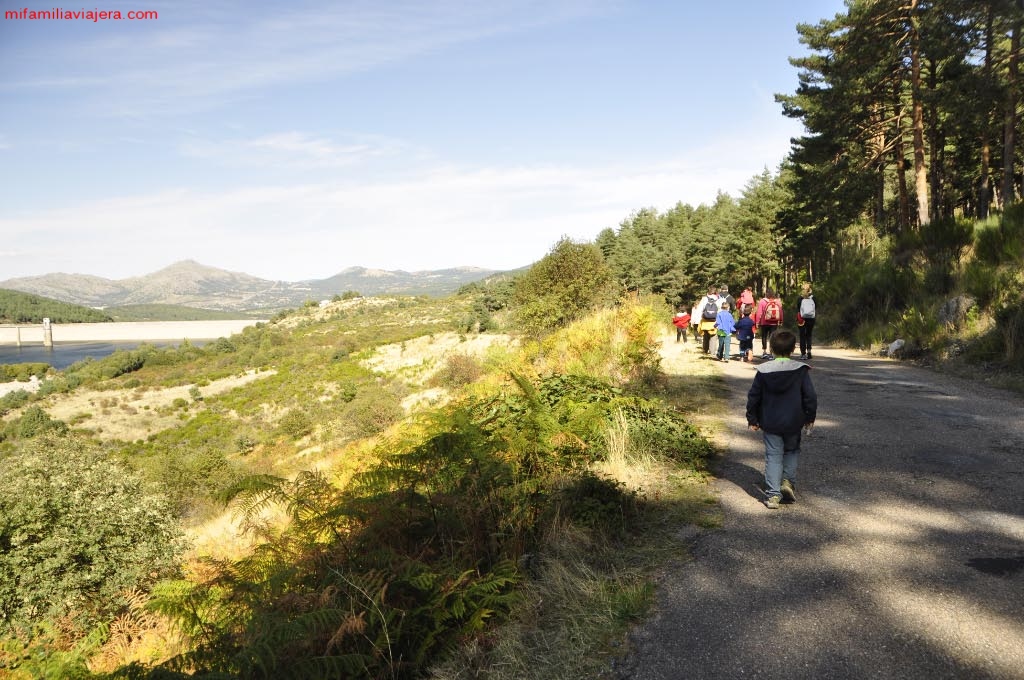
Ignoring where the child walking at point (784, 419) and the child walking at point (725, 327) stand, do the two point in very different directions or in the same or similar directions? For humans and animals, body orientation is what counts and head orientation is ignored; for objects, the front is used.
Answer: same or similar directions

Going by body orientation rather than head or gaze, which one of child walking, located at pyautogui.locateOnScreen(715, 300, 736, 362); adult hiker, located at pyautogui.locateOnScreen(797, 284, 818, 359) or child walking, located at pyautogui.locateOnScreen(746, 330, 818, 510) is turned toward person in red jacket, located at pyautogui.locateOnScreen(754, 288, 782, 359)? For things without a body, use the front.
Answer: child walking, located at pyautogui.locateOnScreen(746, 330, 818, 510)

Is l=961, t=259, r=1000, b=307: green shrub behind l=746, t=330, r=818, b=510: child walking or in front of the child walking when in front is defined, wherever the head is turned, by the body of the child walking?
in front

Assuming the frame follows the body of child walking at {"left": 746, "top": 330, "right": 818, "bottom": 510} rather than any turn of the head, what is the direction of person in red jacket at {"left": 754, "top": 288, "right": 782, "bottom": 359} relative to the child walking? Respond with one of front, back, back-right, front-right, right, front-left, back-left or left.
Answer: front

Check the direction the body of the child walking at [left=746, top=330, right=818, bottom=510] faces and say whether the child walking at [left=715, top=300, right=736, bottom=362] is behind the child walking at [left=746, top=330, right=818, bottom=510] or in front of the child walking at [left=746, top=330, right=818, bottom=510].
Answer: in front

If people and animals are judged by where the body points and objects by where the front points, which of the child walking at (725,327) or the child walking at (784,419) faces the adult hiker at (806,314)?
the child walking at (784,419)

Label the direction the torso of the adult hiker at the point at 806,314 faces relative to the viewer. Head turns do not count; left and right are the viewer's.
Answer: facing away from the viewer

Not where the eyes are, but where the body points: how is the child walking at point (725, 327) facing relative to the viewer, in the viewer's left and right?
facing away from the viewer

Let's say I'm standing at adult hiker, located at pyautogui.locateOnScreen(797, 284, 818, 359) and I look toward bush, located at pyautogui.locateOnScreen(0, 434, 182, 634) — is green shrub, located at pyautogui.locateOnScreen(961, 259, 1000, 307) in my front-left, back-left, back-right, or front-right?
back-left

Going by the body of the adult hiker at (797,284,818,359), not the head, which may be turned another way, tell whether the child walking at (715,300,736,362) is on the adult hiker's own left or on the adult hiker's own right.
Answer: on the adult hiker's own left

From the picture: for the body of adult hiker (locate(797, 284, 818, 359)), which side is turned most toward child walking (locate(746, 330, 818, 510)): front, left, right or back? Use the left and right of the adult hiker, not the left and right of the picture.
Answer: back

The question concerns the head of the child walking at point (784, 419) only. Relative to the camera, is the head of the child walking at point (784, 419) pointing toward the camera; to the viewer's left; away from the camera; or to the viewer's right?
away from the camera

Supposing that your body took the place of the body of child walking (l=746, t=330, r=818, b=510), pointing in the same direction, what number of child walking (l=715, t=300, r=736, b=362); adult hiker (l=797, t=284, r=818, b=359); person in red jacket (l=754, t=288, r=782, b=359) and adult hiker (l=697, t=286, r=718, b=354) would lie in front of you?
4

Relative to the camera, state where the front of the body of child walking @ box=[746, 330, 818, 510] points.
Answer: away from the camera
